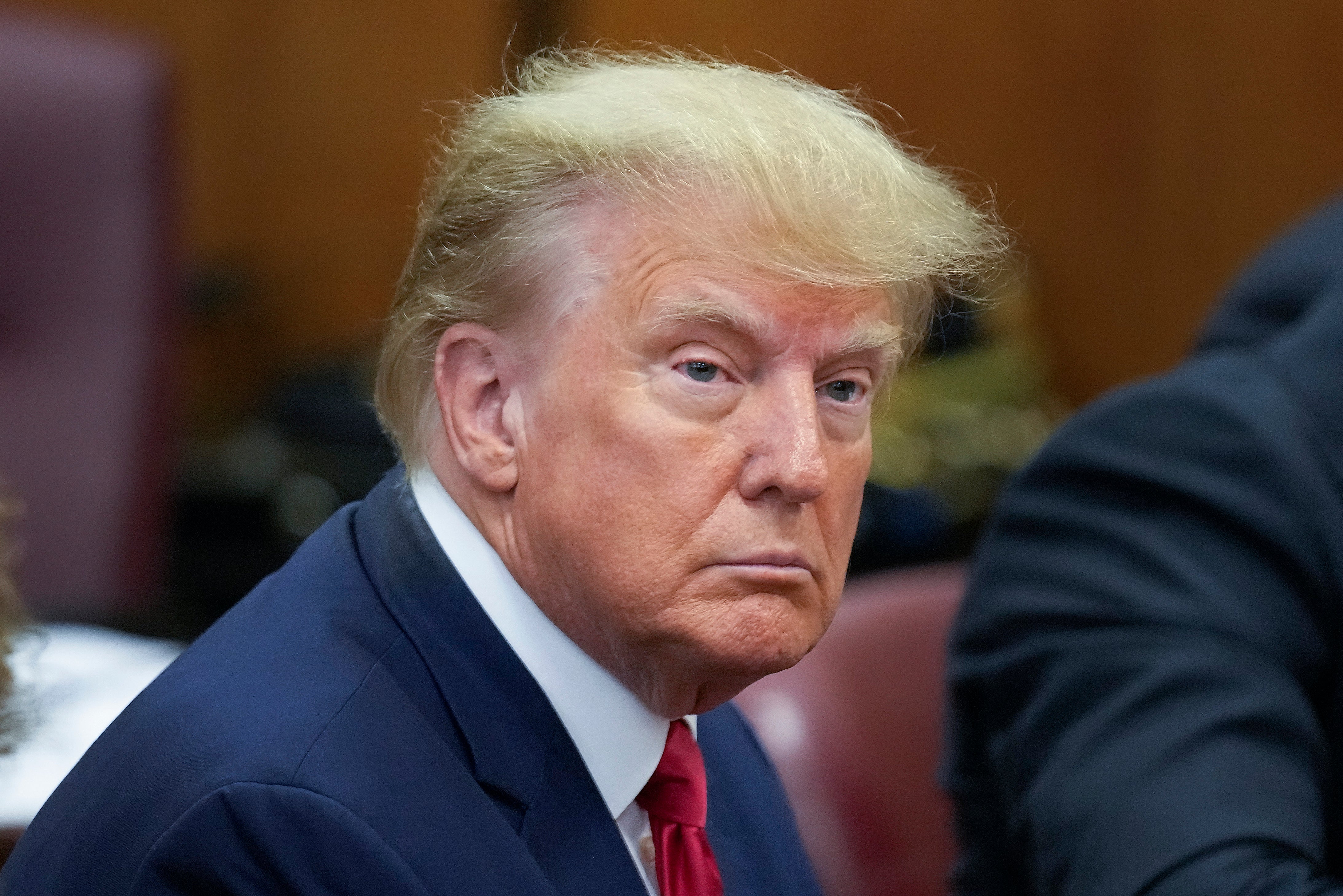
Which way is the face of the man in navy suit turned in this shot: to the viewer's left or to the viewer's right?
to the viewer's right

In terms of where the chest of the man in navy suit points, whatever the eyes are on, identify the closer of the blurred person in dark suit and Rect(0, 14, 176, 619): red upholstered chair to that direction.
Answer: the blurred person in dark suit

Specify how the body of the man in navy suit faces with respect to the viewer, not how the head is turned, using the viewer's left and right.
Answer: facing the viewer and to the right of the viewer

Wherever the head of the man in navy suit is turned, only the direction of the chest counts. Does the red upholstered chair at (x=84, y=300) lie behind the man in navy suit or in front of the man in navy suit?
behind
